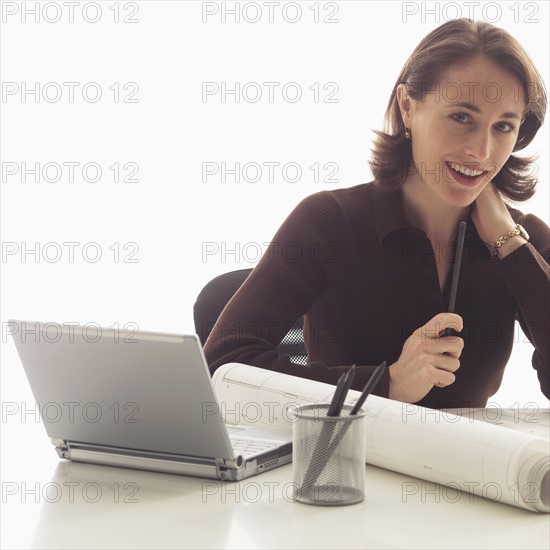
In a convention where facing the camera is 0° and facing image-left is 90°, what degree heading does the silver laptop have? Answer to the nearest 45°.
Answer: approximately 225°

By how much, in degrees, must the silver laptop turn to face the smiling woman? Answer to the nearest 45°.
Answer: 0° — it already faces them

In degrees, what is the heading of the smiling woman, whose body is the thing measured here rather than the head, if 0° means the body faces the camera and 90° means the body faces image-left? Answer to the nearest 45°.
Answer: approximately 315°

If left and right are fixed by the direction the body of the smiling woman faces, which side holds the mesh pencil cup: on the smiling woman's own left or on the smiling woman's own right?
on the smiling woman's own right

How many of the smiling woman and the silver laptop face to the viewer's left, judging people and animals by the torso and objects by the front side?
0

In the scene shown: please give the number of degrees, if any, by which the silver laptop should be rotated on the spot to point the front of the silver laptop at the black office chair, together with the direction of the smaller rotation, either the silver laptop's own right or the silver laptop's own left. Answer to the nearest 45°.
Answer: approximately 45° to the silver laptop's own left

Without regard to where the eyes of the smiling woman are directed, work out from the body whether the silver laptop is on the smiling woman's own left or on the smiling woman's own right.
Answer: on the smiling woman's own right
